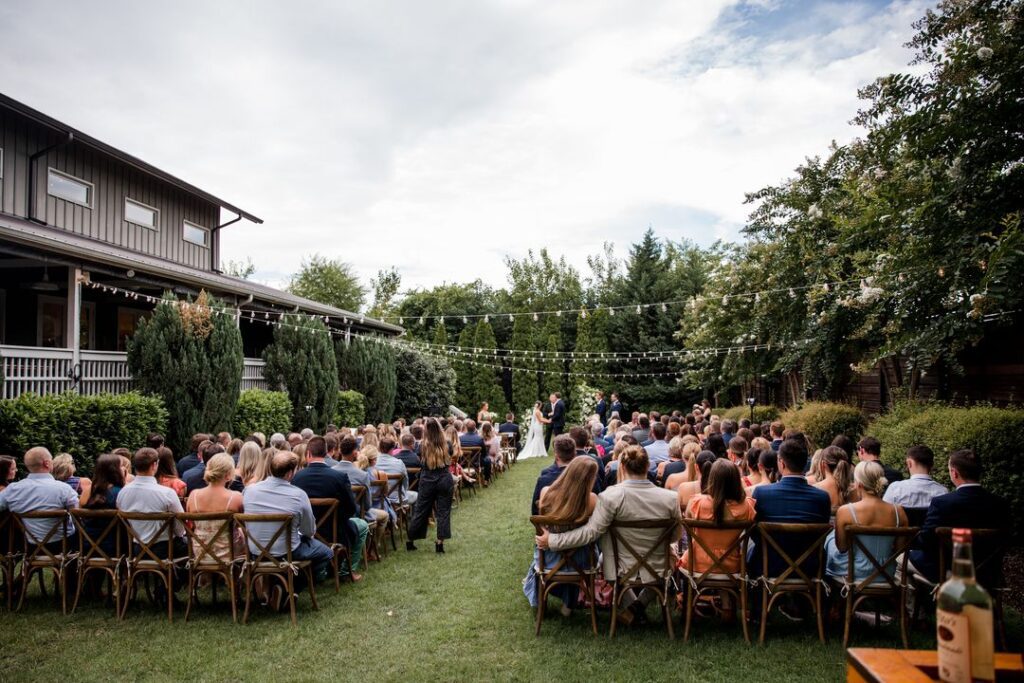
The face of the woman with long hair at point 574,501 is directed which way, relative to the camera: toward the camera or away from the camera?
away from the camera

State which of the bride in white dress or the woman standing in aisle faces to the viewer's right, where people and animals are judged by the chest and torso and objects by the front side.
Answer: the bride in white dress

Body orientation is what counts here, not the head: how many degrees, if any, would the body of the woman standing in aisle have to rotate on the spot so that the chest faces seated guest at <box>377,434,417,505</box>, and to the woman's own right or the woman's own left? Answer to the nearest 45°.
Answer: approximately 45° to the woman's own left

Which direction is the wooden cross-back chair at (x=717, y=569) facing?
away from the camera

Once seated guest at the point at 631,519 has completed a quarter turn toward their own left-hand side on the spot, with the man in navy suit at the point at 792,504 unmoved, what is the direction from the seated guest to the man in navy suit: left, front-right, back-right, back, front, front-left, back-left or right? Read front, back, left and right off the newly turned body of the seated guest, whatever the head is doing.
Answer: back

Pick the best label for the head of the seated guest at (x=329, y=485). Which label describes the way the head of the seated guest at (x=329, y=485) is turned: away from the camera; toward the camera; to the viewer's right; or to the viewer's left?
away from the camera

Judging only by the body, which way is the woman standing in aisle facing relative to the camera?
away from the camera

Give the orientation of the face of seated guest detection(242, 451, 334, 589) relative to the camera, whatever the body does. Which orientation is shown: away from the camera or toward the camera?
away from the camera

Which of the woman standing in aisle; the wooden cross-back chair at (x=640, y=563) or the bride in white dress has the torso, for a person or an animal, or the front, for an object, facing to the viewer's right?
the bride in white dress

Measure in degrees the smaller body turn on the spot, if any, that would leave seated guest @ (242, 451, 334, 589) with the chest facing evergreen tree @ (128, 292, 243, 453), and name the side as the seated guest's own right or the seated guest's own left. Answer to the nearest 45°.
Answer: approximately 45° to the seated guest's own left

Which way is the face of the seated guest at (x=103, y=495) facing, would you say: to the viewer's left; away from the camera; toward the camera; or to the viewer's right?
away from the camera

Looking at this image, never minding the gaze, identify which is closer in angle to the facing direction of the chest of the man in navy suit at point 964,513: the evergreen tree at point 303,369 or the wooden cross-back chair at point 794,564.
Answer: the evergreen tree

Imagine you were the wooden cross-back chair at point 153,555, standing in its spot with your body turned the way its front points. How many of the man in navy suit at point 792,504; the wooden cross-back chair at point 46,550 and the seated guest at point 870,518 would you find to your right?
2

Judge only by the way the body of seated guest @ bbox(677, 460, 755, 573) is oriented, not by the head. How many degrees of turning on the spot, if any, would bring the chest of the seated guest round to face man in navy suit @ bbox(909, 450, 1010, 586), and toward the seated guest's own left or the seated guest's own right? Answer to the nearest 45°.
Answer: approximately 90° to the seated guest's own right

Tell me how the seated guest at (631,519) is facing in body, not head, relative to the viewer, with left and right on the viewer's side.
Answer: facing away from the viewer

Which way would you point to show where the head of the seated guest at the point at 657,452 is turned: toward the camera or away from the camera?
away from the camera

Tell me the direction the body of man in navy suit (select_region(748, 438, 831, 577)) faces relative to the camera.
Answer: away from the camera

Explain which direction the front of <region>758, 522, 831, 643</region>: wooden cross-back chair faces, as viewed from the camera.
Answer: facing away from the viewer

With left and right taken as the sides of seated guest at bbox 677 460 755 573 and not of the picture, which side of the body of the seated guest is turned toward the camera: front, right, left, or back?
back

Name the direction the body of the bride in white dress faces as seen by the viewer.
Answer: to the viewer's right

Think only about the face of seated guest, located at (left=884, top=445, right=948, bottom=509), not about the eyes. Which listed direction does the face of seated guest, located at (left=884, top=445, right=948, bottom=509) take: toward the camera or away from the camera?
away from the camera
